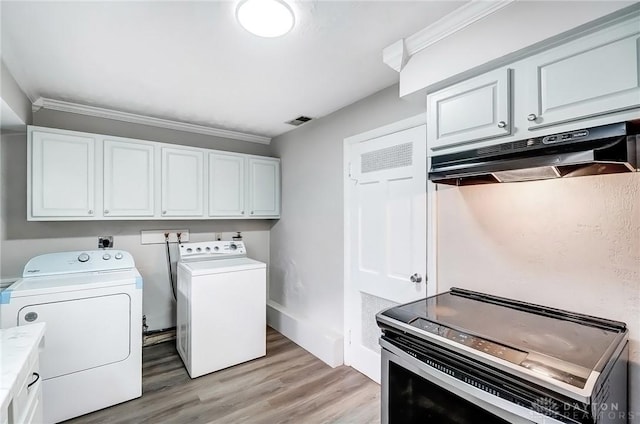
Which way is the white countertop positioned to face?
to the viewer's right

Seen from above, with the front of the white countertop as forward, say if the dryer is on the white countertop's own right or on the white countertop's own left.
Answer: on the white countertop's own left

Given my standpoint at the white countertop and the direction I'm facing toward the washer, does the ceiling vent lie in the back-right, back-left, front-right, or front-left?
front-right

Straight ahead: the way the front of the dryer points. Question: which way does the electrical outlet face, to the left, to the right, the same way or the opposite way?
the same way

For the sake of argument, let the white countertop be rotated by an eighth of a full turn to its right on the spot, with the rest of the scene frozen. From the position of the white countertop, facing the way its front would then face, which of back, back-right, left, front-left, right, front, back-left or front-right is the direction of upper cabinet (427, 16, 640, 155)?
front

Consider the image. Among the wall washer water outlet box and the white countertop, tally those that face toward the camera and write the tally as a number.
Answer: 1

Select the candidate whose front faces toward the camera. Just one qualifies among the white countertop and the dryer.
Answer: the dryer

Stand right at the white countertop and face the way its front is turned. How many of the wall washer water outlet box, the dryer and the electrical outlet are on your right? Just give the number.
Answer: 0

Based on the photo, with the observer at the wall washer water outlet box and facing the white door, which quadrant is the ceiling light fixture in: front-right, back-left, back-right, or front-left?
front-right

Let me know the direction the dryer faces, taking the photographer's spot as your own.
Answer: facing the viewer

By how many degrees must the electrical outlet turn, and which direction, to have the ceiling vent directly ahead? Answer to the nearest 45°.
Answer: approximately 45° to its left

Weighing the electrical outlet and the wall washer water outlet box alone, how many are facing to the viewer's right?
0

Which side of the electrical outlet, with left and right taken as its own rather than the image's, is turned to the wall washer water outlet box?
left

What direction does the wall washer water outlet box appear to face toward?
toward the camera

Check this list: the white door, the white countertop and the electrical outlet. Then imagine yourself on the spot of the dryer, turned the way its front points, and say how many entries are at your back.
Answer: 1

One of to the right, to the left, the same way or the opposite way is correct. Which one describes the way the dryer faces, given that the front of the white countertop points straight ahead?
to the right

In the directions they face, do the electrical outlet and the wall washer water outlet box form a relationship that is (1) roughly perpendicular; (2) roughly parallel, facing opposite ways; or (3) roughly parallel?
roughly parallel

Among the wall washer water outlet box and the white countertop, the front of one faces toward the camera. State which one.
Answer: the wall washer water outlet box
